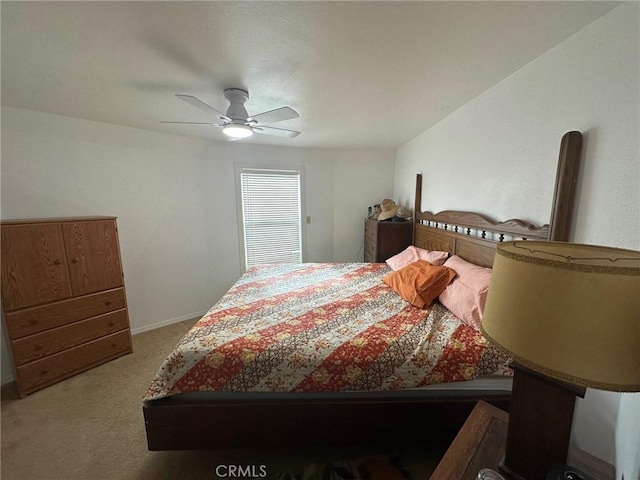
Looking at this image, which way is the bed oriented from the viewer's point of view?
to the viewer's left

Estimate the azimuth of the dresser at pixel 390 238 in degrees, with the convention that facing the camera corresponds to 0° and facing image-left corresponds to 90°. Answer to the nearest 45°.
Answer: approximately 90°

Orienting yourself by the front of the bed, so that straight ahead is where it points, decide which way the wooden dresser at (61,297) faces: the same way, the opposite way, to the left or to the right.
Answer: the opposite way

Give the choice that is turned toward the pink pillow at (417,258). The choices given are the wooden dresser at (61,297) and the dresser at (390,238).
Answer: the wooden dresser

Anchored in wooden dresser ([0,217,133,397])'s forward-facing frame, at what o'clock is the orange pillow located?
The orange pillow is roughly at 12 o'clock from the wooden dresser.

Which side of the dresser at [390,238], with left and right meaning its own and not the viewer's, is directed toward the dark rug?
left

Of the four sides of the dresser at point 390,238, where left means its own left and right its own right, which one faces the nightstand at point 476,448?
left

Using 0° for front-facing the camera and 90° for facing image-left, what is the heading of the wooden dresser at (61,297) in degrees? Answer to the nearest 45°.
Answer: approximately 315°

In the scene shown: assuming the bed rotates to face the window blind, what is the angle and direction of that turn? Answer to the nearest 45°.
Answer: approximately 45° to its right

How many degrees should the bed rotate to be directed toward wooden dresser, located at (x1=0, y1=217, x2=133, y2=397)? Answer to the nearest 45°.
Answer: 0° — it already faces it

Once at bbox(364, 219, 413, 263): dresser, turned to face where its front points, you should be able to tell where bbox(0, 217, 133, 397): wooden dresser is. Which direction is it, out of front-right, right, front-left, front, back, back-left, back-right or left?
front-left

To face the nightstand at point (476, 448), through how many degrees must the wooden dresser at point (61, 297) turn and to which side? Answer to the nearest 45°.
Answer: approximately 45° to its right
